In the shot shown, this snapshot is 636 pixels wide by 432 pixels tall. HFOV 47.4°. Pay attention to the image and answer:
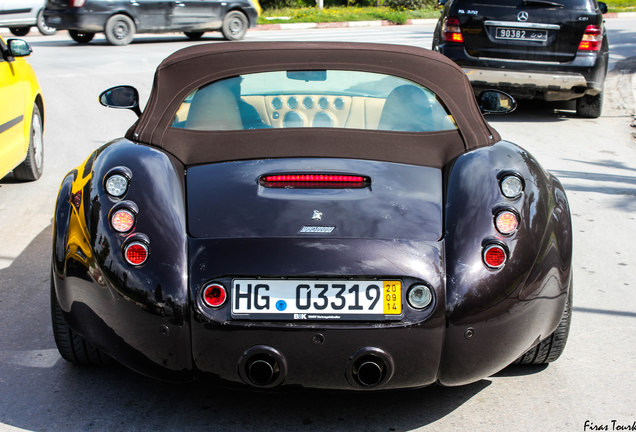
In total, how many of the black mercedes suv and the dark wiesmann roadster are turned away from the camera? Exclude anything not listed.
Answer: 2

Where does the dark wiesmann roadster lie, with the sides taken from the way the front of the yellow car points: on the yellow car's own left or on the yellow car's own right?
on the yellow car's own right

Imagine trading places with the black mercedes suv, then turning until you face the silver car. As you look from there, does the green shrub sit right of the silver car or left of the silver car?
right

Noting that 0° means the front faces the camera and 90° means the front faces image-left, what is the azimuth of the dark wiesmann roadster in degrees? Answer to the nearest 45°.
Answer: approximately 180°

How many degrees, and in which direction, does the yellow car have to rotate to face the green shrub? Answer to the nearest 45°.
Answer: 0° — it already faces it

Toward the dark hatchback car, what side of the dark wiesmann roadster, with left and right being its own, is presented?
front

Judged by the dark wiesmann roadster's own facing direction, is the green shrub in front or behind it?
in front

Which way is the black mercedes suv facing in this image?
away from the camera

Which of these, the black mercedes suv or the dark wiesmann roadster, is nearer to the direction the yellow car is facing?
the black mercedes suv

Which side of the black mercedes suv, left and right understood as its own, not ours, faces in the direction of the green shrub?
front

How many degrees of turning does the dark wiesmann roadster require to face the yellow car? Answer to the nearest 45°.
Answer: approximately 45° to its left

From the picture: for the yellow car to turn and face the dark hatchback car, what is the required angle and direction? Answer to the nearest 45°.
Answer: approximately 45° to its left

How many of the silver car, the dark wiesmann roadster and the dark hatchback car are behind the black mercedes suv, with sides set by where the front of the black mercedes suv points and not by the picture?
1

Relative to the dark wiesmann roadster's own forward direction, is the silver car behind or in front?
in front
